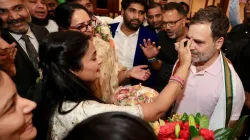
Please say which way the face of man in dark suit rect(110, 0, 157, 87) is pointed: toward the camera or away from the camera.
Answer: toward the camera

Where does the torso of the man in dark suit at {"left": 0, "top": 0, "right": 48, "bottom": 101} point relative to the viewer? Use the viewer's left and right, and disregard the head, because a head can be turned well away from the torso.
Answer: facing the viewer and to the right of the viewer

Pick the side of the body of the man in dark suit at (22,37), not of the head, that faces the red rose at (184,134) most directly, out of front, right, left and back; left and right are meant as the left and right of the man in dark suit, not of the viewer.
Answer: front

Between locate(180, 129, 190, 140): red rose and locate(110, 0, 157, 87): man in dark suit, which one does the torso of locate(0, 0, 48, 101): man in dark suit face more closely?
the red rose

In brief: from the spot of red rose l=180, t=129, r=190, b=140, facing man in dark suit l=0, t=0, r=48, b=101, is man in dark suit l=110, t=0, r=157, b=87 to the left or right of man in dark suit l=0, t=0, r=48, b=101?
right

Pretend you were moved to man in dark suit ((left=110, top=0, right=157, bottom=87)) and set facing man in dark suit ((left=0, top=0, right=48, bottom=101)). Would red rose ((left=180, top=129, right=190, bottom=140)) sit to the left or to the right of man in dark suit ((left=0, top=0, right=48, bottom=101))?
left

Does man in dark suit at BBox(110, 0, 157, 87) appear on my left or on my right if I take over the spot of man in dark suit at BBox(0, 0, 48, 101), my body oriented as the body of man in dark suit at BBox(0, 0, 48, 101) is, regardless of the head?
on my left
